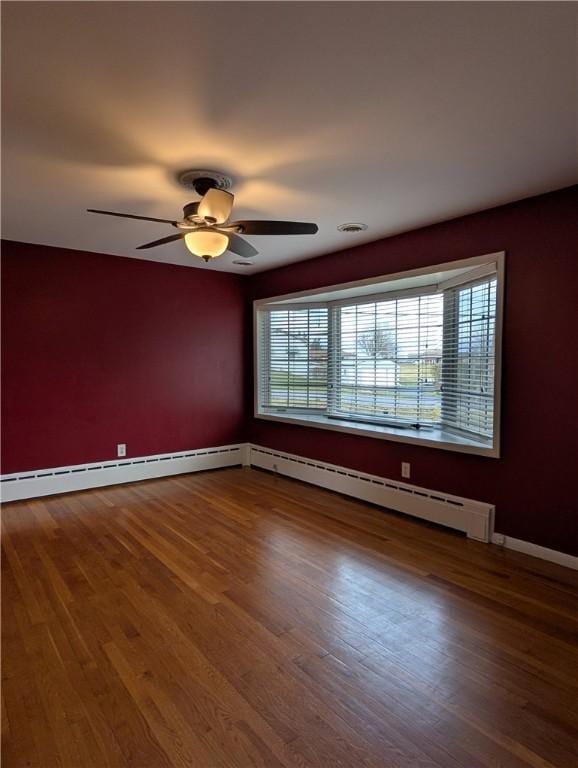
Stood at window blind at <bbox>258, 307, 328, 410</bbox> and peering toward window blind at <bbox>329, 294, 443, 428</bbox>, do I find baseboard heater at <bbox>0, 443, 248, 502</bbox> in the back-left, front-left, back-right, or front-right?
back-right

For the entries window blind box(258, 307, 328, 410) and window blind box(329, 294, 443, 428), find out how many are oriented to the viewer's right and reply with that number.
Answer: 0

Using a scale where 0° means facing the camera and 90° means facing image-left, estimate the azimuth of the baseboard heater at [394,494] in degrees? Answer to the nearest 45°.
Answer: approximately 45°

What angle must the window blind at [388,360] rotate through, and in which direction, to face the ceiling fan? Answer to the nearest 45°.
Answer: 0° — it already faces it

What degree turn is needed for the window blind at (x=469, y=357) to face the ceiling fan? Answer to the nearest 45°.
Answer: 0° — it already faces it

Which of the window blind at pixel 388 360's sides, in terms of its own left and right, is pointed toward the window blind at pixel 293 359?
right

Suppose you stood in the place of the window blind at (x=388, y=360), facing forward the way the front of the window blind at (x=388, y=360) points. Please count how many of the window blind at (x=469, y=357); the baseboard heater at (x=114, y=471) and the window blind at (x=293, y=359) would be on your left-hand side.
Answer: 1

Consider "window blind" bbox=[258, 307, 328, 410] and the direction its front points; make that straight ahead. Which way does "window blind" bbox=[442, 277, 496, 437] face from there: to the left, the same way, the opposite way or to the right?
to the right

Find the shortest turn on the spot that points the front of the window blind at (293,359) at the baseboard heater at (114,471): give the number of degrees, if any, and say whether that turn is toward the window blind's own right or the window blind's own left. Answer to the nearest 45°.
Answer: approximately 90° to the window blind's own right

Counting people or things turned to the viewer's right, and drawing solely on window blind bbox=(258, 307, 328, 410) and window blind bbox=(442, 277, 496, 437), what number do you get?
0

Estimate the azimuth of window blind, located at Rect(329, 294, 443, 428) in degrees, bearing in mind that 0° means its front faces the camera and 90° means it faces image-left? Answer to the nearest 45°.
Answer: approximately 45°

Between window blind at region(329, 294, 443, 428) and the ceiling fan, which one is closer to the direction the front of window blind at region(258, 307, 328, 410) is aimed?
the ceiling fan
